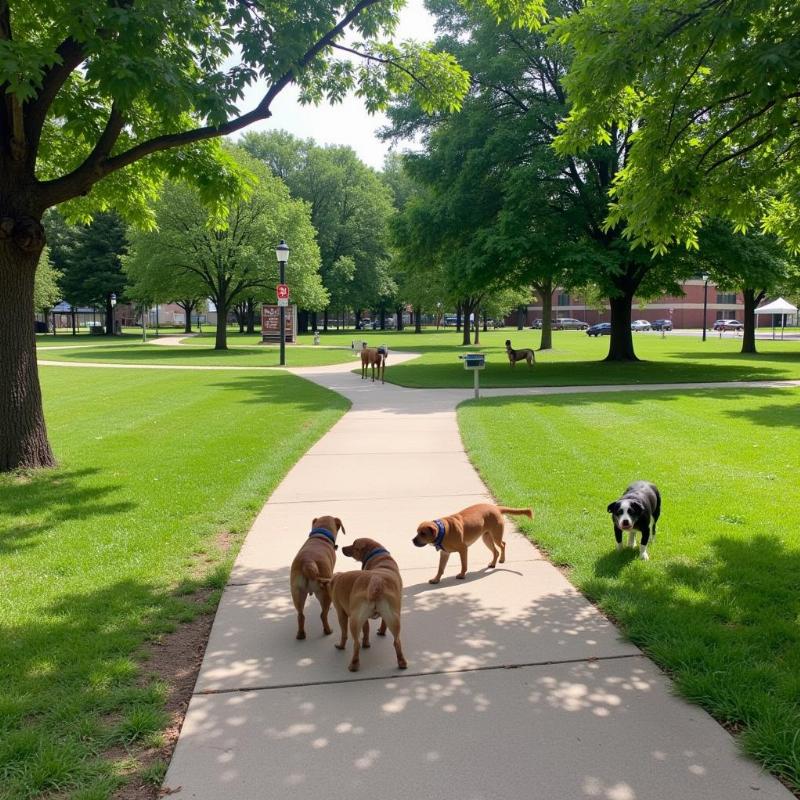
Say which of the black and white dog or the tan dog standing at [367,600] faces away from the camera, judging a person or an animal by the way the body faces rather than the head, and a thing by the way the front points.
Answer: the tan dog standing

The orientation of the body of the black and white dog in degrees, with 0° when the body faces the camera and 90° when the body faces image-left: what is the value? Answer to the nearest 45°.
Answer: approximately 45°

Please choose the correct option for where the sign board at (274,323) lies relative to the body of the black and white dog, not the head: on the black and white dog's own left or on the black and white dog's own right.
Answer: on the black and white dog's own right

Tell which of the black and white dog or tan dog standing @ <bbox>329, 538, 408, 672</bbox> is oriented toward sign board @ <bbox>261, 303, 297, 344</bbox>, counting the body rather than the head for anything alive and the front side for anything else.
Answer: the tan dog standing

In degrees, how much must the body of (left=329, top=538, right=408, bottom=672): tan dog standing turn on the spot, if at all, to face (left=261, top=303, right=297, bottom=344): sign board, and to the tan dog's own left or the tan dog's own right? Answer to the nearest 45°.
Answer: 0° — it already faces it

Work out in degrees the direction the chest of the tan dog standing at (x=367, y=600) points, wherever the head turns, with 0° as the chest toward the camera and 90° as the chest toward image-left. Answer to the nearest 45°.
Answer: approximately 180°

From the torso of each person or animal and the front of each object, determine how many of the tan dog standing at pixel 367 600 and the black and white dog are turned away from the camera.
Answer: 1
